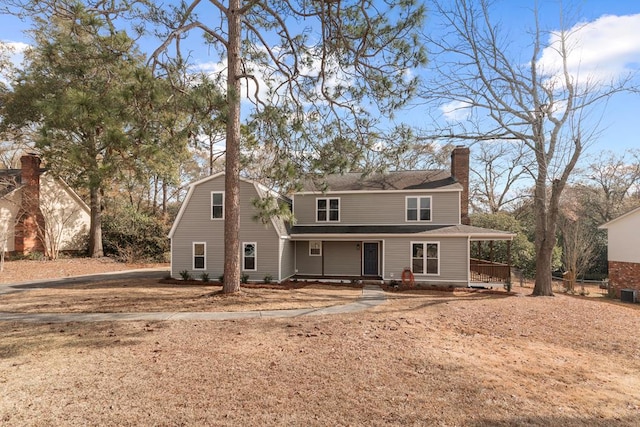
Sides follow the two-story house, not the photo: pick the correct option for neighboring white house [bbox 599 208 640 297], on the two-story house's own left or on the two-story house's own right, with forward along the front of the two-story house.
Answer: on the two-story house's own left

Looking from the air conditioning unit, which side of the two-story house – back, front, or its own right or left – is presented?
left

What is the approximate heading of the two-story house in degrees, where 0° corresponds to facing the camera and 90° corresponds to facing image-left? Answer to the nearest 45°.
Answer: approximately 0°
